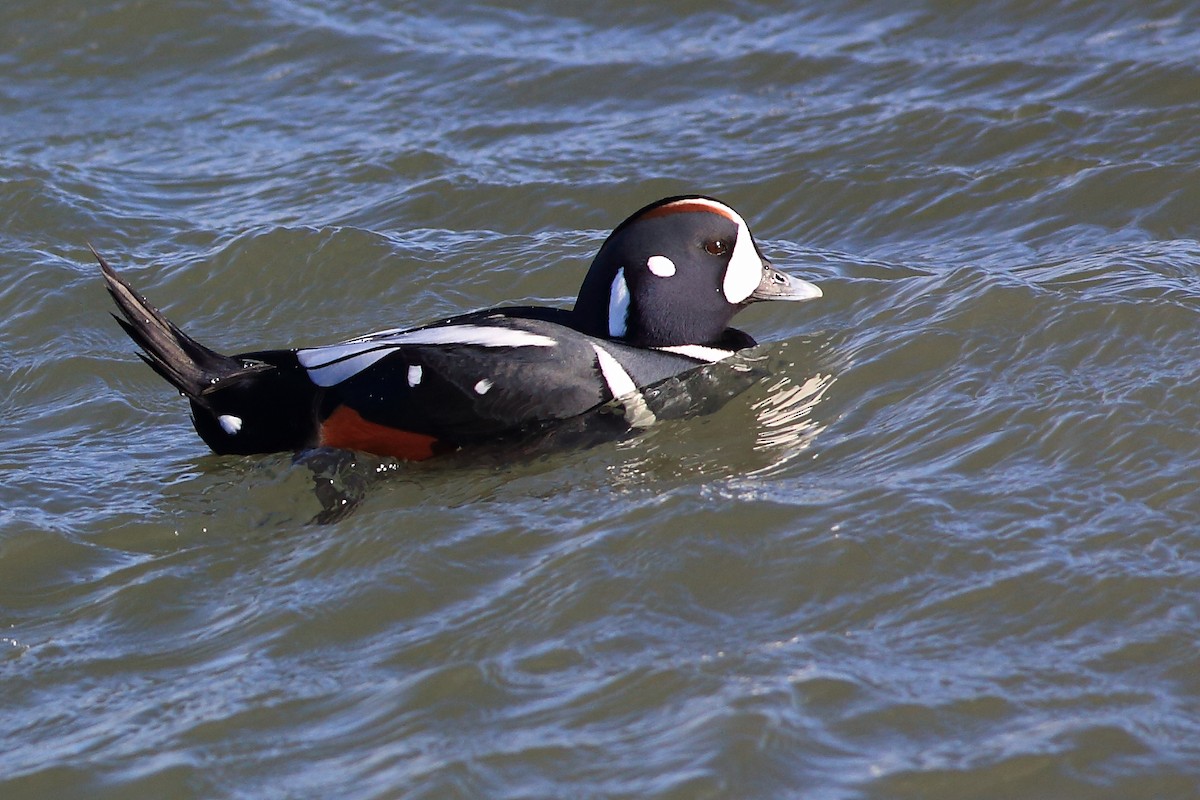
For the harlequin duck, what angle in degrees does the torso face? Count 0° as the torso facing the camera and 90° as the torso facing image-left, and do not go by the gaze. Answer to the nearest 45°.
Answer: approximately 270°
